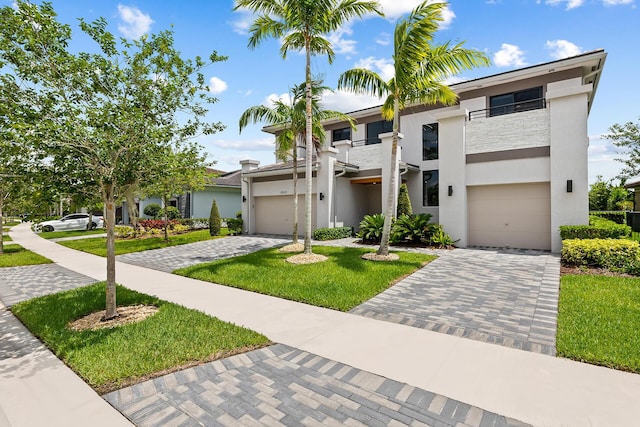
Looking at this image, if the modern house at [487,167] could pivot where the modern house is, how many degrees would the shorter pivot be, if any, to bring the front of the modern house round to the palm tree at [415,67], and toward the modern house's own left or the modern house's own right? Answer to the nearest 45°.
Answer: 0° — it already faces it

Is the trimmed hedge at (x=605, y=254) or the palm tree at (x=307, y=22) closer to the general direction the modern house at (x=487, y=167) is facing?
the palm tree

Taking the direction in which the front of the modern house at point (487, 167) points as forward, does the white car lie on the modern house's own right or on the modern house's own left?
on the modern house's own right

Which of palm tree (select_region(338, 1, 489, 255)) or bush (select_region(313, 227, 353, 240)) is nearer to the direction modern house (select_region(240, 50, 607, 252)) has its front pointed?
the palm tree

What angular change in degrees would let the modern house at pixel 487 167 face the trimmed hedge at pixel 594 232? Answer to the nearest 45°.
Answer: approximately 90° to its left

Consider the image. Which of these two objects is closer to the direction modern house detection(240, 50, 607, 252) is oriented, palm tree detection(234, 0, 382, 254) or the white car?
the palm tree

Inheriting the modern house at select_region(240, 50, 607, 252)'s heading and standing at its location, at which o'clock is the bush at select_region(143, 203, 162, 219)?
The bush is roughly at 2 o'clock from the modern house.

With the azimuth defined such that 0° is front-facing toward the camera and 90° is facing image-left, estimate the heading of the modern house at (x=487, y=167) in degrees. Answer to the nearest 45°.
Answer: approximately 45°

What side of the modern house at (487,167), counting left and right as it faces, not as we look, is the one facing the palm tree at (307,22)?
front

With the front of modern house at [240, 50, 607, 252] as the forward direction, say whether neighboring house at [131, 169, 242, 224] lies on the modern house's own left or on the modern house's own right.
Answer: on the modern house's own right
